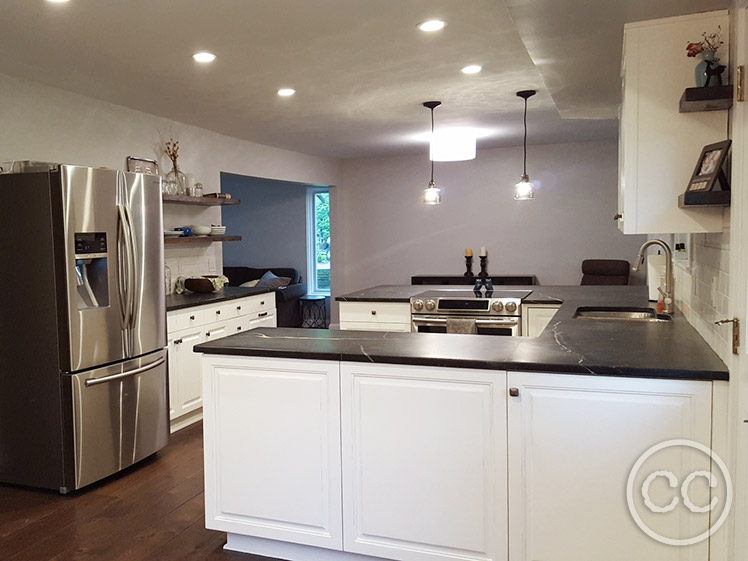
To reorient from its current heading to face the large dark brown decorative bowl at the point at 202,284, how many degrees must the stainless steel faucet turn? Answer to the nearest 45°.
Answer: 0° — it already faces it

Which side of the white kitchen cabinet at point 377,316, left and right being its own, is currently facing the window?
back

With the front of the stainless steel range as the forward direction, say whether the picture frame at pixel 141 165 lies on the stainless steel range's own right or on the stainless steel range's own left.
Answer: on the stainless steel range's own right

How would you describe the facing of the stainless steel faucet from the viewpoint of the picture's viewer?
facing to the left of the viewer

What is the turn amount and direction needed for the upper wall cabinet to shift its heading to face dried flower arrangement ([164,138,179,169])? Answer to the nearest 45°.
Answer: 0° — it already faces it

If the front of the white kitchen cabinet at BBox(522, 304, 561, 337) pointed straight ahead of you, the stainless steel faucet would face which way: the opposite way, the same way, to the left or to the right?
to the right

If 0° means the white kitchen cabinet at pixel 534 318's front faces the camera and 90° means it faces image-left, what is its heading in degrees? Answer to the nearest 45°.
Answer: approximately 0°

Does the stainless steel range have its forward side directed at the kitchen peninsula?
yes

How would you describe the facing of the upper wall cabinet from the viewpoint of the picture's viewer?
facing to the left of the viewer

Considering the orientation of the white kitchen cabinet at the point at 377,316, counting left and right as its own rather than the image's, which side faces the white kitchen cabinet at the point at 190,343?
right

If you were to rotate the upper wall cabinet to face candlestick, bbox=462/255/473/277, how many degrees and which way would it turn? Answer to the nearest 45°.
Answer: approximately 45° to its right

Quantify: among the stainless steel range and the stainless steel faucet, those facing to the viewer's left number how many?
1

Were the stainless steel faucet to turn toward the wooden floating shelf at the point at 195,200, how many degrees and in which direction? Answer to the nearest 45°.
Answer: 0° — it already faces it
